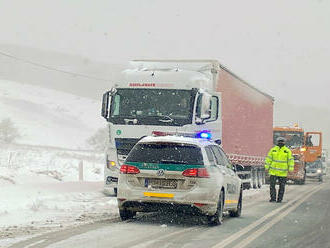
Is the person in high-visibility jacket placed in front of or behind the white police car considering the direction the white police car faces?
in front

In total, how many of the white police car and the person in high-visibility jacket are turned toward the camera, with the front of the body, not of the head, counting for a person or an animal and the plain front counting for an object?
1

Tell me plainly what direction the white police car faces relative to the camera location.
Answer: facing away from the viewer and to the right of the viewer

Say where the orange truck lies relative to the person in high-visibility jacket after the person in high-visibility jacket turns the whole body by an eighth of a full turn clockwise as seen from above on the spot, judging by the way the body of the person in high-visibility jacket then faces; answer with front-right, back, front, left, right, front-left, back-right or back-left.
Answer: back-right

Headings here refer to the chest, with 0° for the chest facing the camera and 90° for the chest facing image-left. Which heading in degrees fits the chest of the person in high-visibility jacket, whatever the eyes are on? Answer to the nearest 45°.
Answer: approximately 0°
